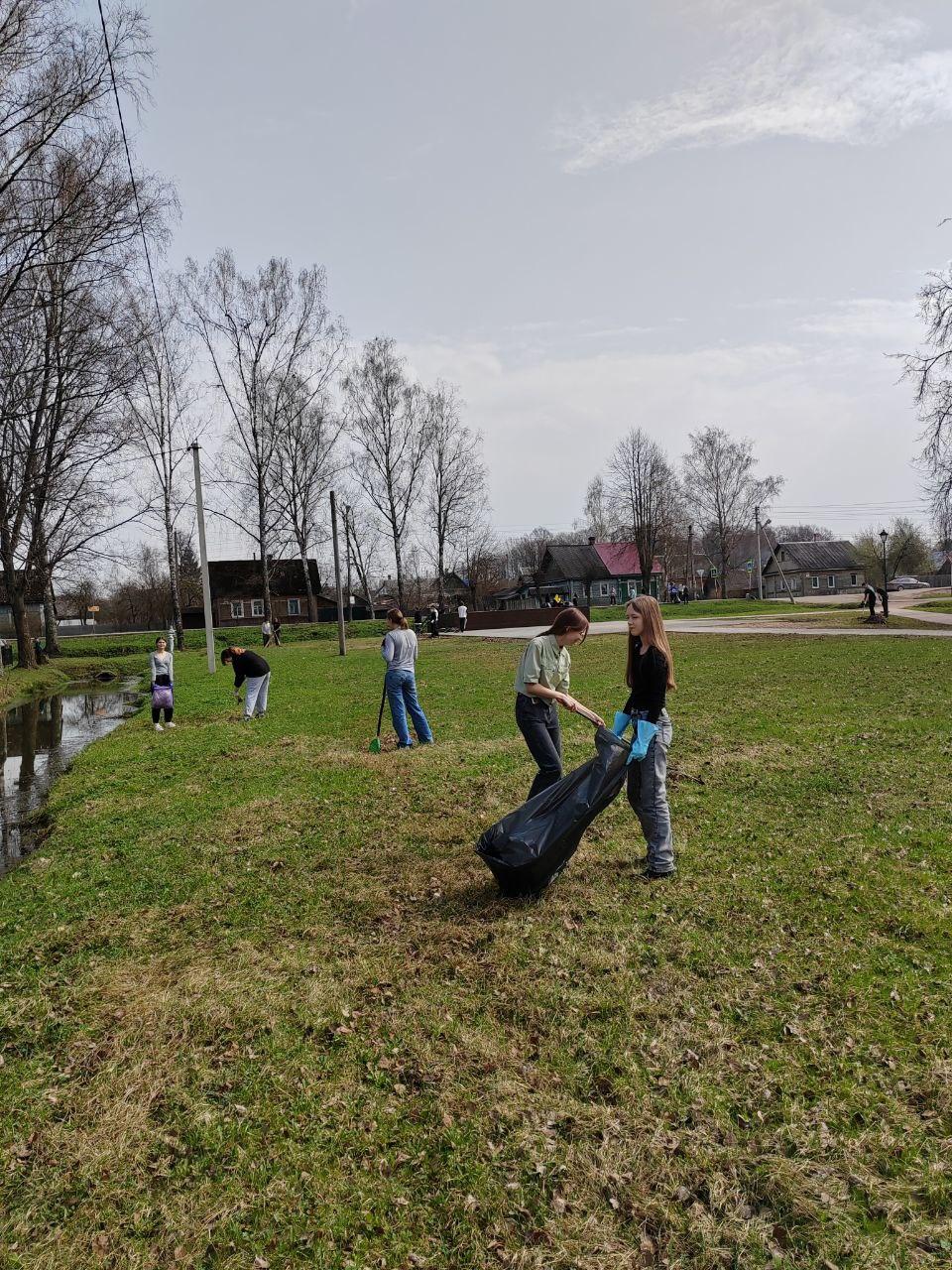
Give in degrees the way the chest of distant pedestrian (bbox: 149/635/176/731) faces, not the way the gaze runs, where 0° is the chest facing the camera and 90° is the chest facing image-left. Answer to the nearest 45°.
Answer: approximately 0°

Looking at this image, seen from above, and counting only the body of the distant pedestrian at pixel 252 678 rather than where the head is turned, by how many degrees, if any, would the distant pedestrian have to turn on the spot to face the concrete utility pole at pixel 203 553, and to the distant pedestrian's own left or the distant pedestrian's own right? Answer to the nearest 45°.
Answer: approximately 90° to the distant pedestrian's own right

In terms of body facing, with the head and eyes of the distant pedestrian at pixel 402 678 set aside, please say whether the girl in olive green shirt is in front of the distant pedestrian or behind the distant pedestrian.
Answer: behind

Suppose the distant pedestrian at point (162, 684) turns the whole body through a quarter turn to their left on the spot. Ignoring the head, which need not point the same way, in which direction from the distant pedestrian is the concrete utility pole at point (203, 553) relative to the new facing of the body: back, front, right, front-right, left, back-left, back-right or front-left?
left

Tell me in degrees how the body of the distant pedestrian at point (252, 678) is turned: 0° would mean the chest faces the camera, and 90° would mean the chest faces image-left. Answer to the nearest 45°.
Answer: approximately 90°

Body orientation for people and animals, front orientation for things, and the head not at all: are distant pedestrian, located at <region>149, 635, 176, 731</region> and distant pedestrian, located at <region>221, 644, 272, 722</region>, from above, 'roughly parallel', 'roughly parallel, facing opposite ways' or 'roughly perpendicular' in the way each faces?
roughly perpendicular

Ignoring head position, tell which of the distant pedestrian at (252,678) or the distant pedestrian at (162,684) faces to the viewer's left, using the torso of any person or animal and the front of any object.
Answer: the distant pedestrian at (252,678)

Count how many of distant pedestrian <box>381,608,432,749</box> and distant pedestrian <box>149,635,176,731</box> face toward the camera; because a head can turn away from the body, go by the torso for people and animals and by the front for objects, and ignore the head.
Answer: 1

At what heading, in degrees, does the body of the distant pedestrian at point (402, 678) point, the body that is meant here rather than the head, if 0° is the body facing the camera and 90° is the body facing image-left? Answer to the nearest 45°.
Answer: approximately 135°

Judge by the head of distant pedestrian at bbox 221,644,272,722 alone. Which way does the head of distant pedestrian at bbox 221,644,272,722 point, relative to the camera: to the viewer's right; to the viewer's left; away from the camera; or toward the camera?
to the viewer's left

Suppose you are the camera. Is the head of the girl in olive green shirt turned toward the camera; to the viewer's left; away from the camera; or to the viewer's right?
to the viewer's right

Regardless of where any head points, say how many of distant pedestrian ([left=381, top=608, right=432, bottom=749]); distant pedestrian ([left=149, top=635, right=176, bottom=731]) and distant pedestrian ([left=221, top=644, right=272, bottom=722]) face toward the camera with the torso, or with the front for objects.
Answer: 1

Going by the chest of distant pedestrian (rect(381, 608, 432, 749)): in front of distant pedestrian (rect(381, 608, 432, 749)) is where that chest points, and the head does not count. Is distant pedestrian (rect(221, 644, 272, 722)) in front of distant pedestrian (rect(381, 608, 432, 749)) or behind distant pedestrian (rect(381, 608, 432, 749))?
in front
